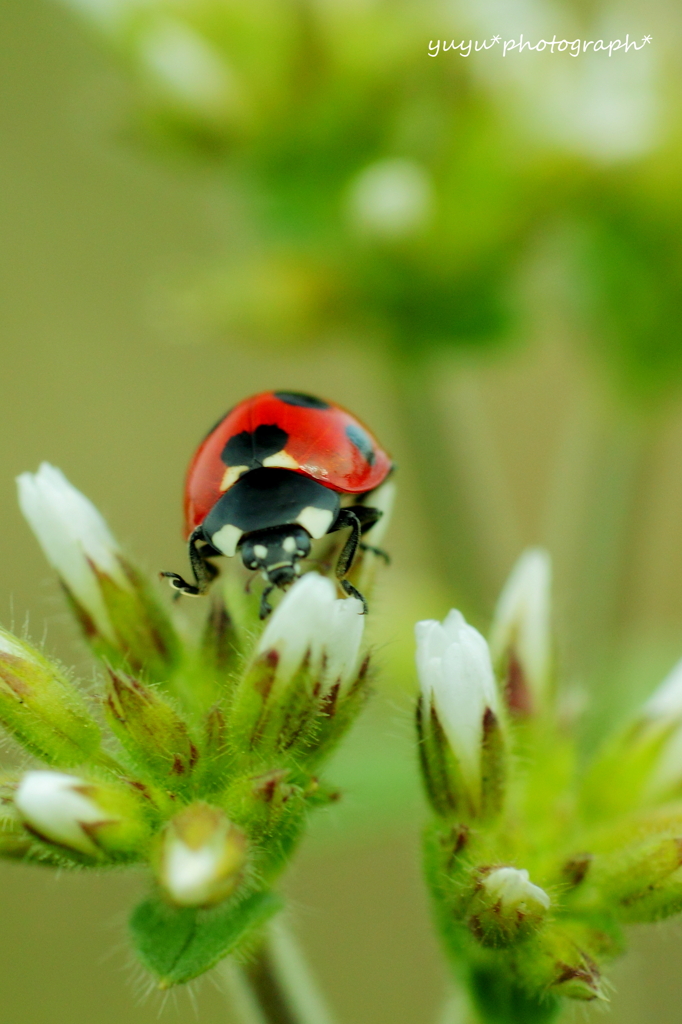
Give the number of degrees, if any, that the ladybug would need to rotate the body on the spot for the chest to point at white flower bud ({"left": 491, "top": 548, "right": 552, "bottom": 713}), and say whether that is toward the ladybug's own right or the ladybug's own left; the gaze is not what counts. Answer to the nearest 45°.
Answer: approximately 135° to the ladybug's own left

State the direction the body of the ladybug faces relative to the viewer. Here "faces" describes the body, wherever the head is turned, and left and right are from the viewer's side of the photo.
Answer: facing the viewer

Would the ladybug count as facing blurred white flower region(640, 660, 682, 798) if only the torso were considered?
no
